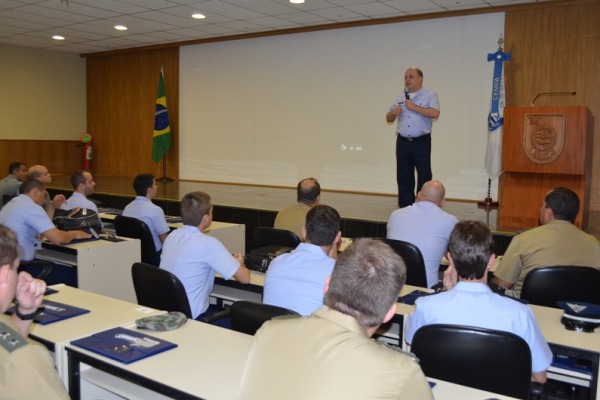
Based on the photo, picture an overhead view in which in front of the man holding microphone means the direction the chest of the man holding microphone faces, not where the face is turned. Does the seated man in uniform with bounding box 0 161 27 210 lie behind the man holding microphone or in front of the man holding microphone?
in front

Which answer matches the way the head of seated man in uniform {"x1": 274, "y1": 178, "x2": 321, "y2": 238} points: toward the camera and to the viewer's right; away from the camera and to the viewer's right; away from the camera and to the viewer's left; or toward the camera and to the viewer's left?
away from the camera and to the viewer's right

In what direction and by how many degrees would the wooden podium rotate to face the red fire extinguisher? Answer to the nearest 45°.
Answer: approximately 135° to its right

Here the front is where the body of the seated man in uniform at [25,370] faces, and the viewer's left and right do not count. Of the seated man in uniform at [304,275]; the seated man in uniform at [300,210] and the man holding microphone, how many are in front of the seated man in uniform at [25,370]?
3

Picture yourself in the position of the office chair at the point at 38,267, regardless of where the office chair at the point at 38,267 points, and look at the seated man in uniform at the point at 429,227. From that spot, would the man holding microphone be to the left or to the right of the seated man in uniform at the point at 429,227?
left

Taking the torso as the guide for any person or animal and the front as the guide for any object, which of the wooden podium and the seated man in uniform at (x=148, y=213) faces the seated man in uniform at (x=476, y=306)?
the wooden podium

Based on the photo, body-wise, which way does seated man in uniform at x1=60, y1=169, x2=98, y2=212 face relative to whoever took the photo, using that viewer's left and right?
facing away from the viewer and to the right of the viewer

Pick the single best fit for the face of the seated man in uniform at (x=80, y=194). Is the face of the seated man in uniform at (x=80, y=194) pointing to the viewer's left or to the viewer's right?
to the viewer's right

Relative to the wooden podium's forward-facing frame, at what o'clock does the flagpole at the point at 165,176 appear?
The flagpole is roughly at 4 o'clock from the wooden podium.

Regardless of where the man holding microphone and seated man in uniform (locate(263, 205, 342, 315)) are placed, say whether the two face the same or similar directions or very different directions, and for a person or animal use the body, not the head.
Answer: very different directions

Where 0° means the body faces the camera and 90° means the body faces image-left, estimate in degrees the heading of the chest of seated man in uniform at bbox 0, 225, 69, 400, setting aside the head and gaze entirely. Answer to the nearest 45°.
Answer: approximately 225°

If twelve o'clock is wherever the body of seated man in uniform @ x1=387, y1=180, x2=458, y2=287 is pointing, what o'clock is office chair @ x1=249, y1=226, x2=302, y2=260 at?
The office chair is roughly at 9 o'clock from the seated man in uniform.
